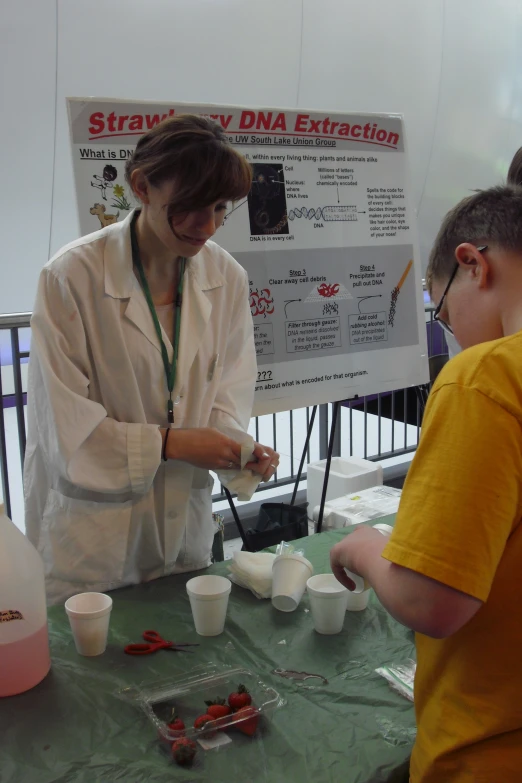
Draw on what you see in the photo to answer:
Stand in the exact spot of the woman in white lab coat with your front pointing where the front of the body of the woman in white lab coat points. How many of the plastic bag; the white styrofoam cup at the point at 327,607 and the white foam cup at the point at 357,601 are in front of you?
3

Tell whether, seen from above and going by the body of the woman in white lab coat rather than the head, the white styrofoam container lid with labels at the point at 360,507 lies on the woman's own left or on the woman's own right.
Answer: on the woman's own left

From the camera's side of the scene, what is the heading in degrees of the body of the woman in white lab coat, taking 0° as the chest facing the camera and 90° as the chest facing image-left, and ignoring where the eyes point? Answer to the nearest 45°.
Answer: approximately 315°

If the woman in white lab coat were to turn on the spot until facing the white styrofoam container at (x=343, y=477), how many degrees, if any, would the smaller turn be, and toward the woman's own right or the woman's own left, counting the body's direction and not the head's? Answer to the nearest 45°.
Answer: approximately 90° to the woman's own left

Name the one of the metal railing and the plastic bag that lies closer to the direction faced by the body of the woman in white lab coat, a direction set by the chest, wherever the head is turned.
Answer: the plastic bag

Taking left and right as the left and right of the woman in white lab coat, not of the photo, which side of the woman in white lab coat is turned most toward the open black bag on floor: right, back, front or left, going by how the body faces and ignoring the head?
left

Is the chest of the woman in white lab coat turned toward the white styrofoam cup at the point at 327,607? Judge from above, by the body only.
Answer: yes

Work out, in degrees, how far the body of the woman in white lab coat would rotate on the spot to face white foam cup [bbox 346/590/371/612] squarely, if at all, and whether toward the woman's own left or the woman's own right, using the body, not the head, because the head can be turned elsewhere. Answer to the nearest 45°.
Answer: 0° — they already face it
